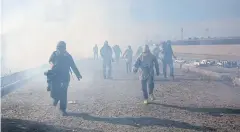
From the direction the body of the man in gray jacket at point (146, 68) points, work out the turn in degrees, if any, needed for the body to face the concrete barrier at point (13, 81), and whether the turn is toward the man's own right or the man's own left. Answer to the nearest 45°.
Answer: approximately 135° to the man's own right

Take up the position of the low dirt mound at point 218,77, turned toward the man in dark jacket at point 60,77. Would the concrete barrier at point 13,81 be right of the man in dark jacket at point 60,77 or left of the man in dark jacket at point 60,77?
right

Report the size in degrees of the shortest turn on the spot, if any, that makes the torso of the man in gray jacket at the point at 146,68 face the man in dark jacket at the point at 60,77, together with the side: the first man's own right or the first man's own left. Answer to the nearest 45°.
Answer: approximately 45° to the first man's own right

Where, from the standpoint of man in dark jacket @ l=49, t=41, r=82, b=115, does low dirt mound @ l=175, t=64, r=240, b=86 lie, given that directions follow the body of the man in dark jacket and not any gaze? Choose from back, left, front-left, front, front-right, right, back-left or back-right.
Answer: back-left

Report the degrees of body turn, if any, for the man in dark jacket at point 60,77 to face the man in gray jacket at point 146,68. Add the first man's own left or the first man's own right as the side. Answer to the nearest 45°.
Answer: approximately 90° to the first man's own left

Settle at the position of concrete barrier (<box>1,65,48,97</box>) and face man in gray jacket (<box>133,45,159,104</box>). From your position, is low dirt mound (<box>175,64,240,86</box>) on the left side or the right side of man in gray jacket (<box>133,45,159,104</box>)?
left

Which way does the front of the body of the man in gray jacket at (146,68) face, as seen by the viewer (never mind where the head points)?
toward the camera

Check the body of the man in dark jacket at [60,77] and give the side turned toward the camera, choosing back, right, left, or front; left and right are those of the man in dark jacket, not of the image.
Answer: front

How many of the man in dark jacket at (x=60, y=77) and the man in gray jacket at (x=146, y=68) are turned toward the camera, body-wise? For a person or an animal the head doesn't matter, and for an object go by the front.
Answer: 2
